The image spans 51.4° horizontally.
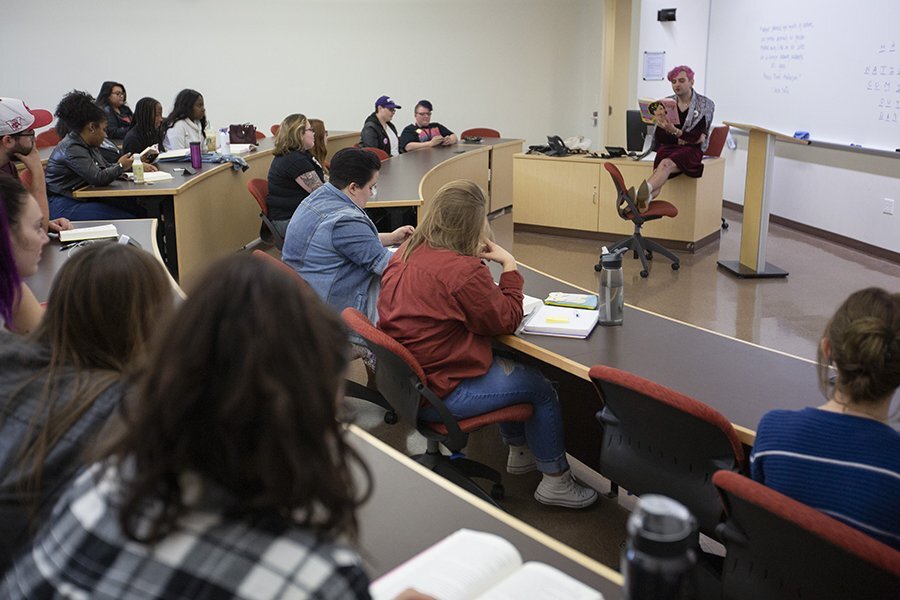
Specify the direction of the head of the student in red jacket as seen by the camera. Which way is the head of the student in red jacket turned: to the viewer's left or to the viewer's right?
to the viewer's right

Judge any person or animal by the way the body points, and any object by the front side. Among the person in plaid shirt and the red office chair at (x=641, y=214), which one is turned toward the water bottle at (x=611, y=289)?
the person in plaid shirt

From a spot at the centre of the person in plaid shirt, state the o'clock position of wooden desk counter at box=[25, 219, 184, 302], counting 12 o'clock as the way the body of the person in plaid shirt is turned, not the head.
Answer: The wooden desk counter is roughly at 10 o'clock from the person in plaid shirt.

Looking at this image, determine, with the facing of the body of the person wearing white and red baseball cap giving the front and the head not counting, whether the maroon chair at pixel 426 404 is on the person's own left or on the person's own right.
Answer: on the person's own right

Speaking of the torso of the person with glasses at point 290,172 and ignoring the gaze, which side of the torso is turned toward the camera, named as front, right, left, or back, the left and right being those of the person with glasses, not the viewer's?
right

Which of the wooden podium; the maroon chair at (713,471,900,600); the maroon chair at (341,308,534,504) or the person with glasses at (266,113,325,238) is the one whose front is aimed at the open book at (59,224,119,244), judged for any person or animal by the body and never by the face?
the wooden podium

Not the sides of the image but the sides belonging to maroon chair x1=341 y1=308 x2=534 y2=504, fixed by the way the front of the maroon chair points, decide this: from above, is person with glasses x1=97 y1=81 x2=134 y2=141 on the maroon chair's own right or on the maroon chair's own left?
on the maroon chair's own left

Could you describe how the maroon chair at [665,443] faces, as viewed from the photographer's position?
facing away from the viewer and to the right of the viewer

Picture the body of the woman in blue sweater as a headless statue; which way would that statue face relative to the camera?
away from the camera

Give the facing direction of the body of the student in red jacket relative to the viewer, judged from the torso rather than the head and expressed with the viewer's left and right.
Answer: facing away from the viewer and to the right of the viewer

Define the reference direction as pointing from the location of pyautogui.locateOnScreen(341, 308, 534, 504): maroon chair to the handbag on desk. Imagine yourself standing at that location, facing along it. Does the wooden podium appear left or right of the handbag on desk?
right

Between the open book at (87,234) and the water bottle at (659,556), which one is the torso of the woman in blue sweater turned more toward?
the open book

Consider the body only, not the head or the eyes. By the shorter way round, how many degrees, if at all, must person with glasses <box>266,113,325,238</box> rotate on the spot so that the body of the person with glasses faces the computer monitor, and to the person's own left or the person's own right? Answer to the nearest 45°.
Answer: approximately 45° to the person's own left
